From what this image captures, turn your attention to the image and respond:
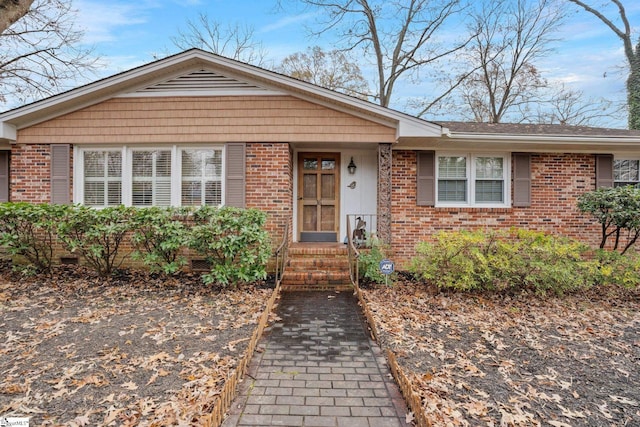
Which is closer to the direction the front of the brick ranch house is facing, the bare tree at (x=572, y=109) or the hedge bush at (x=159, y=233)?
the hedge bush

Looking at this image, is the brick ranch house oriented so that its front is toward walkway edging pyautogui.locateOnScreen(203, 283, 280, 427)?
yes

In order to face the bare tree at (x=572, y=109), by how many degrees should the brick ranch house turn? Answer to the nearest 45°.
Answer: approximately 135° to its left

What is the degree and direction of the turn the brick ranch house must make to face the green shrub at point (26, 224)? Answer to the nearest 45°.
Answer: approximately 90° to its right

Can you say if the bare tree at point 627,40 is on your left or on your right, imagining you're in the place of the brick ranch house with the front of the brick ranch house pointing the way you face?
on your left

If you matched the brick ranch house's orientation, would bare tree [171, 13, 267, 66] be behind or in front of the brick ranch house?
behind

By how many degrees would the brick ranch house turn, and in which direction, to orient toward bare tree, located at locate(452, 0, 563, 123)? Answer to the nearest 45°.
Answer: approximately 135° to its left

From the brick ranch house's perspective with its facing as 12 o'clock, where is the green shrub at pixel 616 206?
The green shrub is roughly at 9 o'clock from the brick ranch house.

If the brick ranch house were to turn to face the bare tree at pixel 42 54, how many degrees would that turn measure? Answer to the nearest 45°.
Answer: approximately 135° to its right

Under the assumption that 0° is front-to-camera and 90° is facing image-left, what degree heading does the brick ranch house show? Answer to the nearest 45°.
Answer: approximately 0°
